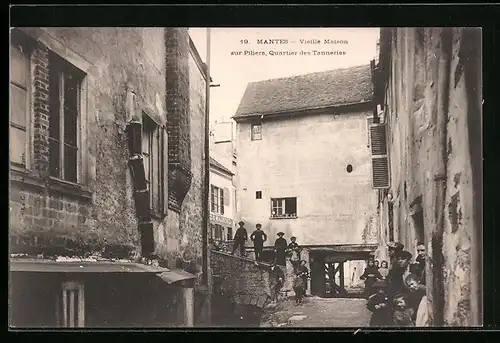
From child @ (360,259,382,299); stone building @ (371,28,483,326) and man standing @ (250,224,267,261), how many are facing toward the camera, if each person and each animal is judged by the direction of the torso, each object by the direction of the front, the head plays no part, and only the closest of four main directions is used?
2

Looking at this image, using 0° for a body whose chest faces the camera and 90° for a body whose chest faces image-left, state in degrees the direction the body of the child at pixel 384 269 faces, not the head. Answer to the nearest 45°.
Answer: approximately 0°

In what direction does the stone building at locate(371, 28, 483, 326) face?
to the viewer's left

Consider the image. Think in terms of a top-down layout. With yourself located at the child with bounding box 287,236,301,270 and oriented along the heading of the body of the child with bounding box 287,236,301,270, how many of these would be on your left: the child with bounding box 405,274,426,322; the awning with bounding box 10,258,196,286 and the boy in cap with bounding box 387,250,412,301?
2

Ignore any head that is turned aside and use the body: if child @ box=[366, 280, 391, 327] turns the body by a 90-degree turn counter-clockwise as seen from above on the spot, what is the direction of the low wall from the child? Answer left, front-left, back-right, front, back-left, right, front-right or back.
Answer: back

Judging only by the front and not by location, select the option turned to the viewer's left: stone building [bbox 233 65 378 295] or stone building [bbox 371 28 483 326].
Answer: stone building [bbox 371 28 483 326]
